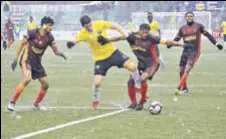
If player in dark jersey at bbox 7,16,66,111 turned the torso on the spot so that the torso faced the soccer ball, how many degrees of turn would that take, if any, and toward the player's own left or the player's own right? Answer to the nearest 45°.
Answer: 0° — they already face it

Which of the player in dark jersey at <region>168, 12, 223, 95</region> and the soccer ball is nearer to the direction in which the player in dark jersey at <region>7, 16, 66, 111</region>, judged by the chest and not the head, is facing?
the soccer ball

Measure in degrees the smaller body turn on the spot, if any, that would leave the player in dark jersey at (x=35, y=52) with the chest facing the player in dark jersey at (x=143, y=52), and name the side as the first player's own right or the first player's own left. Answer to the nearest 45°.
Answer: approximately 45° to the first player's own left

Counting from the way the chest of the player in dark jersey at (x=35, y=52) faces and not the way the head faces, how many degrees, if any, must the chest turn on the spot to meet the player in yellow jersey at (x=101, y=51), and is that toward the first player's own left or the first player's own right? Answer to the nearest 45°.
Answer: approximately 45° to the first player's own left

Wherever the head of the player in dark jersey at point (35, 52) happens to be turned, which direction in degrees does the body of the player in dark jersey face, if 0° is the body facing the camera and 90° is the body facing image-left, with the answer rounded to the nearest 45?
approximately 315°

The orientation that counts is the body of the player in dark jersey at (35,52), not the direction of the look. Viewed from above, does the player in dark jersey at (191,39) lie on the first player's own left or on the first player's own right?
on the first player's own left
